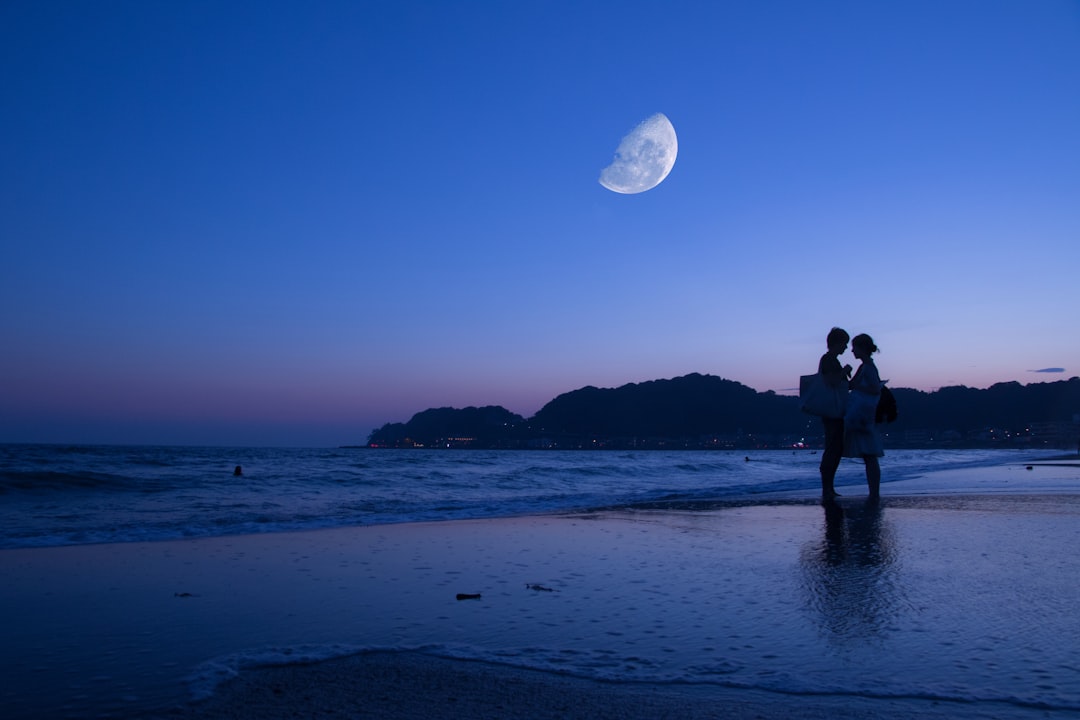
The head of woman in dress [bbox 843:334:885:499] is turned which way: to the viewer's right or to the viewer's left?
to the viewer's left

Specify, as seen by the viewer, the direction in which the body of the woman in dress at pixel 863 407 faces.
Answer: to the viewer's left

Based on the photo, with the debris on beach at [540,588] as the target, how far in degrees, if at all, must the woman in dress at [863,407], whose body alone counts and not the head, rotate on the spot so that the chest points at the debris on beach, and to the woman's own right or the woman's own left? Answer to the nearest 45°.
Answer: approximately 90° to the woman's own left
